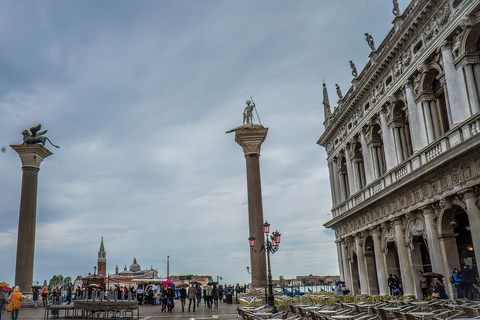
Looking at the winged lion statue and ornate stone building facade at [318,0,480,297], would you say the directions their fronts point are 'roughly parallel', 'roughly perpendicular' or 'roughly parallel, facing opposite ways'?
roughly parallel

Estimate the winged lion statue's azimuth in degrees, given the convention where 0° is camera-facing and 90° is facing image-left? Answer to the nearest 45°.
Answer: approximately 90°

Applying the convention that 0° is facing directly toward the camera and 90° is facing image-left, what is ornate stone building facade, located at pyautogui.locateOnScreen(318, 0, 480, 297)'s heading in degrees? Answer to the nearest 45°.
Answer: approximately 45°

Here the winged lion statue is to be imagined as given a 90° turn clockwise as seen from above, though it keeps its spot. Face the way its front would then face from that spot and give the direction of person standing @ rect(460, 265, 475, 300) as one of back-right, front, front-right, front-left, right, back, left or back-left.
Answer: back-right

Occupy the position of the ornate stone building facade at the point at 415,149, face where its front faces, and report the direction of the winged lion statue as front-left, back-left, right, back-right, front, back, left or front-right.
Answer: front-right

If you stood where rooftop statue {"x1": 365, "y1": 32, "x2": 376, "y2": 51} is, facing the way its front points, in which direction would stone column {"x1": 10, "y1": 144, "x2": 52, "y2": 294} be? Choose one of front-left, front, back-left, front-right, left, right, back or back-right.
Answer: front

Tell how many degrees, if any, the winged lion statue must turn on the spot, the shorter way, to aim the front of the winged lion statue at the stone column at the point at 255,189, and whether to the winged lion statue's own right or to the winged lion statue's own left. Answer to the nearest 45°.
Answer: approximately 135° to the winged lion statue's own left

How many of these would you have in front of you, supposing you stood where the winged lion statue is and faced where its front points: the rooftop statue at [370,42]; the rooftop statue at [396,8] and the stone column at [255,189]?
0

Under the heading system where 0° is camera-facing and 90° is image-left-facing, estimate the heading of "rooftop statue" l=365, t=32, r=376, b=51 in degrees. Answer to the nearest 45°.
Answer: approximately 90°

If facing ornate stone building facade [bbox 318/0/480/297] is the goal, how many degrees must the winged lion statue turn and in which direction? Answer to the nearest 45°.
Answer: approximately 135° to its left
